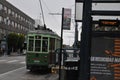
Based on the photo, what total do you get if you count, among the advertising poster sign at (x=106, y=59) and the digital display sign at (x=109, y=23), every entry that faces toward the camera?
2

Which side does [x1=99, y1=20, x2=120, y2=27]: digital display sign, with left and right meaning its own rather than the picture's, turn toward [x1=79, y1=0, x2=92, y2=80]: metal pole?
right

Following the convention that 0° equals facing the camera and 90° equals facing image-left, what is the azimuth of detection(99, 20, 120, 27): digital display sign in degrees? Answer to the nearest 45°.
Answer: approximately 0°
